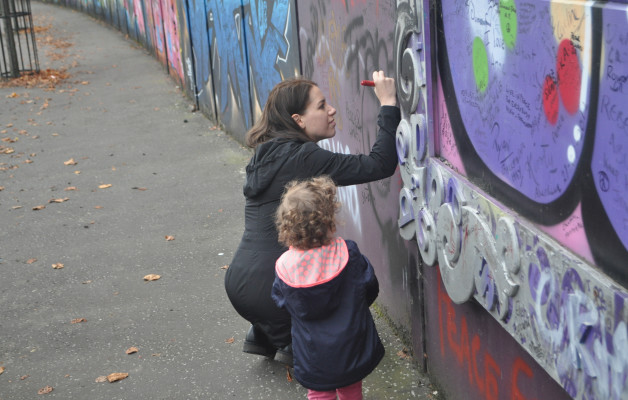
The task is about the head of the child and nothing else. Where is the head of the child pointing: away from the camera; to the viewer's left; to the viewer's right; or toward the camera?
away from the camera

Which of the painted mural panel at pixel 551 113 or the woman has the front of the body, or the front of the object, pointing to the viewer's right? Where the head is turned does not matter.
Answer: the woman

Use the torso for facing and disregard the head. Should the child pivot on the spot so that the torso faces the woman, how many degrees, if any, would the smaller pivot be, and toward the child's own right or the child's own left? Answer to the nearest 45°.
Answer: approximately 45° to the child's own left

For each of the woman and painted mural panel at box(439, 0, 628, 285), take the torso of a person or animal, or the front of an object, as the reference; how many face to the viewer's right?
1

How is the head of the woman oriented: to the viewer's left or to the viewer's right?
to the viewer's right

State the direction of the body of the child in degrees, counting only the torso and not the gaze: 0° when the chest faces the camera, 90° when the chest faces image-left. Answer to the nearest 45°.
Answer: approximately 225°

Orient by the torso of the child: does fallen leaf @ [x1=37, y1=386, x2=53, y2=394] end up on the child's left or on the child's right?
on the child's left

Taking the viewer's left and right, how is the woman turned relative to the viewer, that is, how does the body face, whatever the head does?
facing to the right of the viewer

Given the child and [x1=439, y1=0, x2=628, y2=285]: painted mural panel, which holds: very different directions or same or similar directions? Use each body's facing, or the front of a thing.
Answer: very different directions

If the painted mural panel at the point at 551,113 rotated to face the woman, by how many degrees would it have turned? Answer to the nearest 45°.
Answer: approximately 90° to its right
